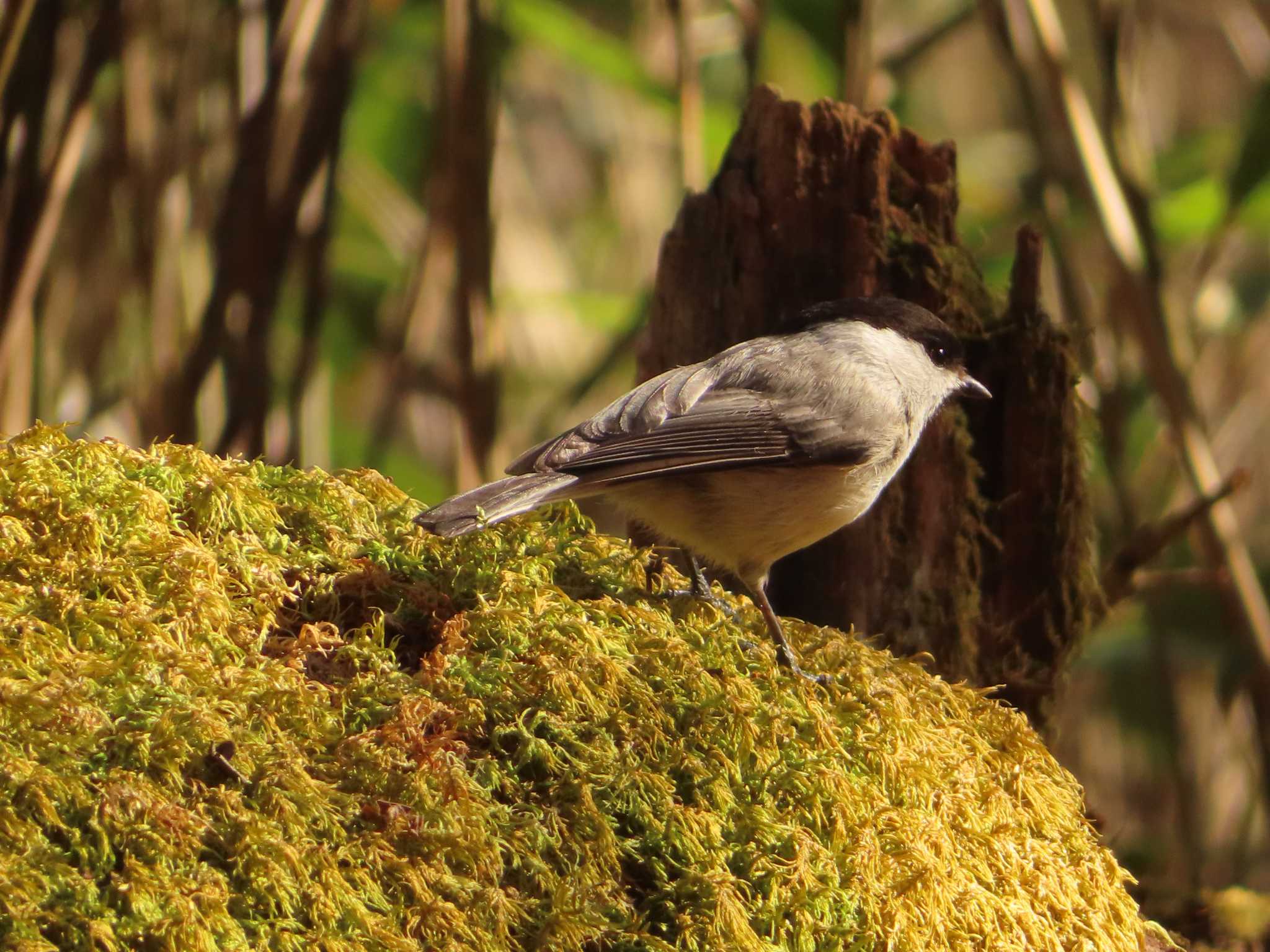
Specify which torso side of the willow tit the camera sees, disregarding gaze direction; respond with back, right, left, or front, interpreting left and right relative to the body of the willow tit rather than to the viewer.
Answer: right

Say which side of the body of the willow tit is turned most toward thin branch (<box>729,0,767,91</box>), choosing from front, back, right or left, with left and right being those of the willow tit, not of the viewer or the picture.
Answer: left

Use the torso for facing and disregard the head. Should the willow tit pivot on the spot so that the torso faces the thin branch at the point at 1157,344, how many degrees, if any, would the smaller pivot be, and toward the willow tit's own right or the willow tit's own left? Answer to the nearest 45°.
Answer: approximately 45° to the willow tit's own left
